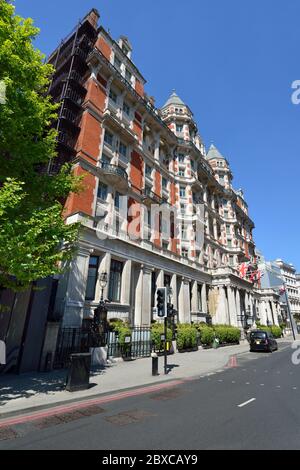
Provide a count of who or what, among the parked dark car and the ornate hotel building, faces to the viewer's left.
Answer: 0

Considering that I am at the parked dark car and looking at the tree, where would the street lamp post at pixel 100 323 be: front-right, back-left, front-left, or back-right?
front-right

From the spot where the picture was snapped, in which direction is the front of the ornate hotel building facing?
facing the viewer and to the right of the viewer

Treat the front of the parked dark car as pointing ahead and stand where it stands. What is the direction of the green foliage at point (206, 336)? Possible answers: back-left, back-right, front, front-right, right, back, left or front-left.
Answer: back-left

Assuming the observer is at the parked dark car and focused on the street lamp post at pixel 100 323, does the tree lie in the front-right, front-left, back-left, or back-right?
front-left

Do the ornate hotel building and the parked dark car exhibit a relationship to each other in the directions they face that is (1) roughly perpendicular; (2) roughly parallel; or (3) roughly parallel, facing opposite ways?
roughly perpendicular

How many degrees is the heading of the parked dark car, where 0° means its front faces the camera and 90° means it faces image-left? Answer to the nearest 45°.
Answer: approximately 225°

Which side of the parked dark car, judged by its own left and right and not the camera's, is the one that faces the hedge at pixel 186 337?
back
